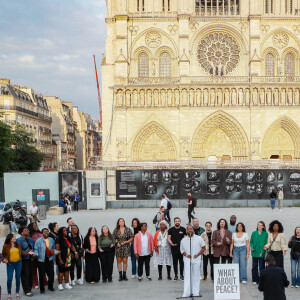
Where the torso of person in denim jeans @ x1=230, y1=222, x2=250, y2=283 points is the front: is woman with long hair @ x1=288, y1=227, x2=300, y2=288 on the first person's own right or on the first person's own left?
on the first person's own left

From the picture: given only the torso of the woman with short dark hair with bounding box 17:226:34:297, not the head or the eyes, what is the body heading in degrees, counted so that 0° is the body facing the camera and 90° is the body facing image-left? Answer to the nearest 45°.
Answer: approximately 315°

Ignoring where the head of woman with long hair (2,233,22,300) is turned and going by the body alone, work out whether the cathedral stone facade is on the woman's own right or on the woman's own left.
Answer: on the woman's own left

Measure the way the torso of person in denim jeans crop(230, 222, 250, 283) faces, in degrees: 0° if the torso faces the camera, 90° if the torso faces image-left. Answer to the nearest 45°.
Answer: approximately 0°

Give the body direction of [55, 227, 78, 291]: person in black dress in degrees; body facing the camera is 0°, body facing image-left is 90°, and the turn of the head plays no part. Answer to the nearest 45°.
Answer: approximately 315°

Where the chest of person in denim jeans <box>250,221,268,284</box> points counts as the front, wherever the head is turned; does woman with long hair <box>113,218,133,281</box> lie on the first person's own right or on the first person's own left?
on the first person's own right

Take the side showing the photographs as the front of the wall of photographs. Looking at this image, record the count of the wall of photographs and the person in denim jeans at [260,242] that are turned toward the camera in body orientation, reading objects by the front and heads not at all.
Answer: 2
